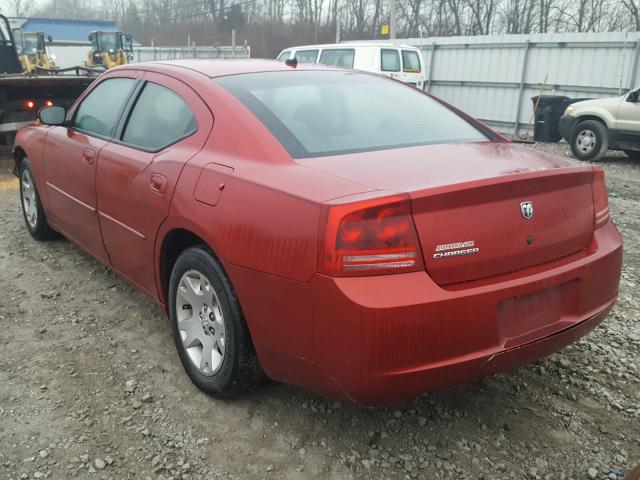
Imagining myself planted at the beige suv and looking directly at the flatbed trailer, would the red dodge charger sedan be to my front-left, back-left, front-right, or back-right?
front-left

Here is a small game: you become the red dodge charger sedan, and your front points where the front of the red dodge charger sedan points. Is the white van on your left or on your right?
on your right

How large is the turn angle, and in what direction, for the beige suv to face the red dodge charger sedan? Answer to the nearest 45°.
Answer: approximately 90° to its left

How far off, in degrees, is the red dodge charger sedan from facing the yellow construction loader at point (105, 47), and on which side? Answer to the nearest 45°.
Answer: approximately 45° to its right

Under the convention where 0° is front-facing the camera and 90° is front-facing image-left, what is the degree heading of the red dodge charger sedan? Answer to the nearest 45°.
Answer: approximately 135°

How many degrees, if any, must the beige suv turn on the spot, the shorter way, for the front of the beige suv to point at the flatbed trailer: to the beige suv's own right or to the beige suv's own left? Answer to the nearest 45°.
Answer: approximately 45° to the beige suv's own left

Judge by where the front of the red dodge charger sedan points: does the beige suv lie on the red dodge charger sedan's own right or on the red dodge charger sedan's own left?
on the red dodge charger sedan's own right

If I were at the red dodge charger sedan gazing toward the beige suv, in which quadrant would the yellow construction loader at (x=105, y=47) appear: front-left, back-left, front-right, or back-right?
front-left

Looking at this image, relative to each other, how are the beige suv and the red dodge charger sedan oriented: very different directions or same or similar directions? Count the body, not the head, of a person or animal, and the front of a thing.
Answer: same or similar directions

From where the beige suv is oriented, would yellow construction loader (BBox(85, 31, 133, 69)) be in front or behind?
in front

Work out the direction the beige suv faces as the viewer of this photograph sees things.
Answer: facing to the left of the viewer

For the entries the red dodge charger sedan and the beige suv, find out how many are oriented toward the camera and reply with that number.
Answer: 0

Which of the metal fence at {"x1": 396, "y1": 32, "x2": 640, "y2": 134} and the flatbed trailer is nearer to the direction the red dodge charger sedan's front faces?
the flatbed trailer

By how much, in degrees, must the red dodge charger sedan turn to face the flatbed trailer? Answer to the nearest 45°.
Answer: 0° — it already faces it

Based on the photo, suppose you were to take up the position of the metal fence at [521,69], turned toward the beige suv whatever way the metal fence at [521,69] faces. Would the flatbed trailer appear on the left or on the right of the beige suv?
right
